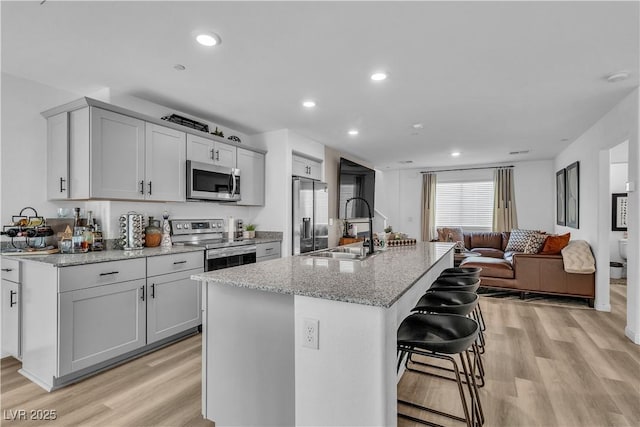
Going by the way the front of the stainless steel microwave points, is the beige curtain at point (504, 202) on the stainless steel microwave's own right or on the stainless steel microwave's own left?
on the stainless steel microwave's own left

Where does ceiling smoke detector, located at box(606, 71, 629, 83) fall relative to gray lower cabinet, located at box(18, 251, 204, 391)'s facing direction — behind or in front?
in front

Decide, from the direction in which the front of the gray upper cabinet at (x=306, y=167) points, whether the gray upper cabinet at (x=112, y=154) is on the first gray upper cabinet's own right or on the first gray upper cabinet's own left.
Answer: on the first gray upper cabinet's own right

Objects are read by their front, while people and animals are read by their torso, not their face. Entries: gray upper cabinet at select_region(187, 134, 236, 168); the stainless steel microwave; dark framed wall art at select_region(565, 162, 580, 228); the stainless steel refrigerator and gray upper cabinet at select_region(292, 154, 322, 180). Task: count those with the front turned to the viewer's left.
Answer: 1

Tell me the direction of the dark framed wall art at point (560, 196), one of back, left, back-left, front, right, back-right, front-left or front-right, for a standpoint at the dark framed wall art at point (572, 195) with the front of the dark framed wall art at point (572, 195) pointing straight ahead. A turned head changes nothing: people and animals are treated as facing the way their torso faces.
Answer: right

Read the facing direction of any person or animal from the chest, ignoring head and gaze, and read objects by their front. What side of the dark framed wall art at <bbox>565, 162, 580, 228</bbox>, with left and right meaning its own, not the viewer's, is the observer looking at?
left

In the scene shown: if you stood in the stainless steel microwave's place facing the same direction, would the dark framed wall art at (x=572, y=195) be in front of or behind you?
in front

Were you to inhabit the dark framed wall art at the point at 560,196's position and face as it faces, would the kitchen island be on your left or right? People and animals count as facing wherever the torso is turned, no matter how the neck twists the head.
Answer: on your left

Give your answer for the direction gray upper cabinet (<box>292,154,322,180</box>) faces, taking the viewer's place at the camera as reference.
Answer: facing the viewer and to the right of the viewer

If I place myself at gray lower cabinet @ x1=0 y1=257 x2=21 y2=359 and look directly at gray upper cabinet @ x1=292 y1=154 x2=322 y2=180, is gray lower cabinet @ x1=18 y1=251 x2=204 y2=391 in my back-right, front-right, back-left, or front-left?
front-right

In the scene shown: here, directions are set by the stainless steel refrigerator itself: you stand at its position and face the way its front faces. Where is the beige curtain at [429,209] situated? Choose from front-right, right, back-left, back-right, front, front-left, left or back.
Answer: left

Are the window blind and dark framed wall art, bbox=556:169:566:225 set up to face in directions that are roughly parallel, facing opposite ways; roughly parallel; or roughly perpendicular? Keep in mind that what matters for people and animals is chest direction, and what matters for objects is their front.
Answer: roughly perpendicular

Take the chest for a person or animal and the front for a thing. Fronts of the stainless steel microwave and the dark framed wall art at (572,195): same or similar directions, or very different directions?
very different directions

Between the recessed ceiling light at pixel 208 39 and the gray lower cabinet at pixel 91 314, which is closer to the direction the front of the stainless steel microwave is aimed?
the recessed ceiling light

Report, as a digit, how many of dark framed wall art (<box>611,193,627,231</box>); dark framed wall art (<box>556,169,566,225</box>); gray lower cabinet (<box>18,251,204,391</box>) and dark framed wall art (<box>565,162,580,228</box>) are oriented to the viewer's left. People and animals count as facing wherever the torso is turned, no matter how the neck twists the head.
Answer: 2
